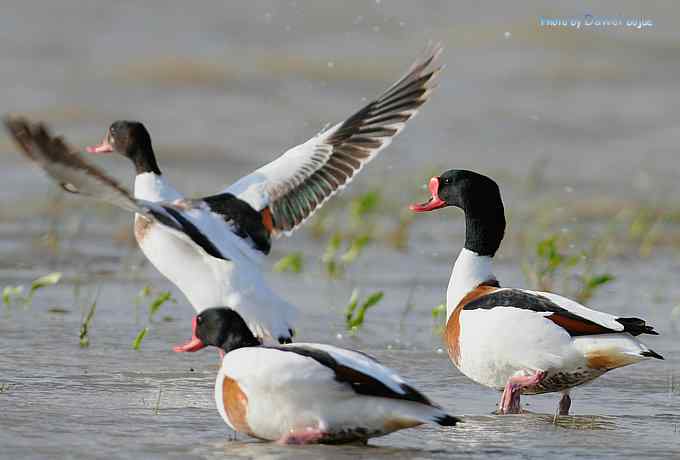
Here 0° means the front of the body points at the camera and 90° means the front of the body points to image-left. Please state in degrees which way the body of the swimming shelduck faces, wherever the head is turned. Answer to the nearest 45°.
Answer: approximately 90°

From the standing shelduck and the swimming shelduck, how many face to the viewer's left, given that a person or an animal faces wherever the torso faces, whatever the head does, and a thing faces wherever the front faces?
2

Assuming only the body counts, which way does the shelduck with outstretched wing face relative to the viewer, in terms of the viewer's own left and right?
facing away from the viewer and to the left of the viewer

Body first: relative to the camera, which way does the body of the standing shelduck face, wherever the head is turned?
to the viewer's left

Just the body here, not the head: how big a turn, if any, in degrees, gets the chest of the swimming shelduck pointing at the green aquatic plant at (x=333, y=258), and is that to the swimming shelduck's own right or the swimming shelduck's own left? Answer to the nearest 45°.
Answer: approximately 90° to the swimming shelduck's own right

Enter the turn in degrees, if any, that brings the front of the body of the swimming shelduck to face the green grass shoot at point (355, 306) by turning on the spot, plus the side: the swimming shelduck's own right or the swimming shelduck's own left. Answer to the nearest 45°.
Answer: approximately 90° to the swimming shelduck's own right

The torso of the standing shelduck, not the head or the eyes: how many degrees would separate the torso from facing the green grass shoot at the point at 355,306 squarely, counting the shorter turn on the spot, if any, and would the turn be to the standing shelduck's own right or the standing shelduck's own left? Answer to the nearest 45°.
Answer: approximately 45° to the standing shelduck's own right
